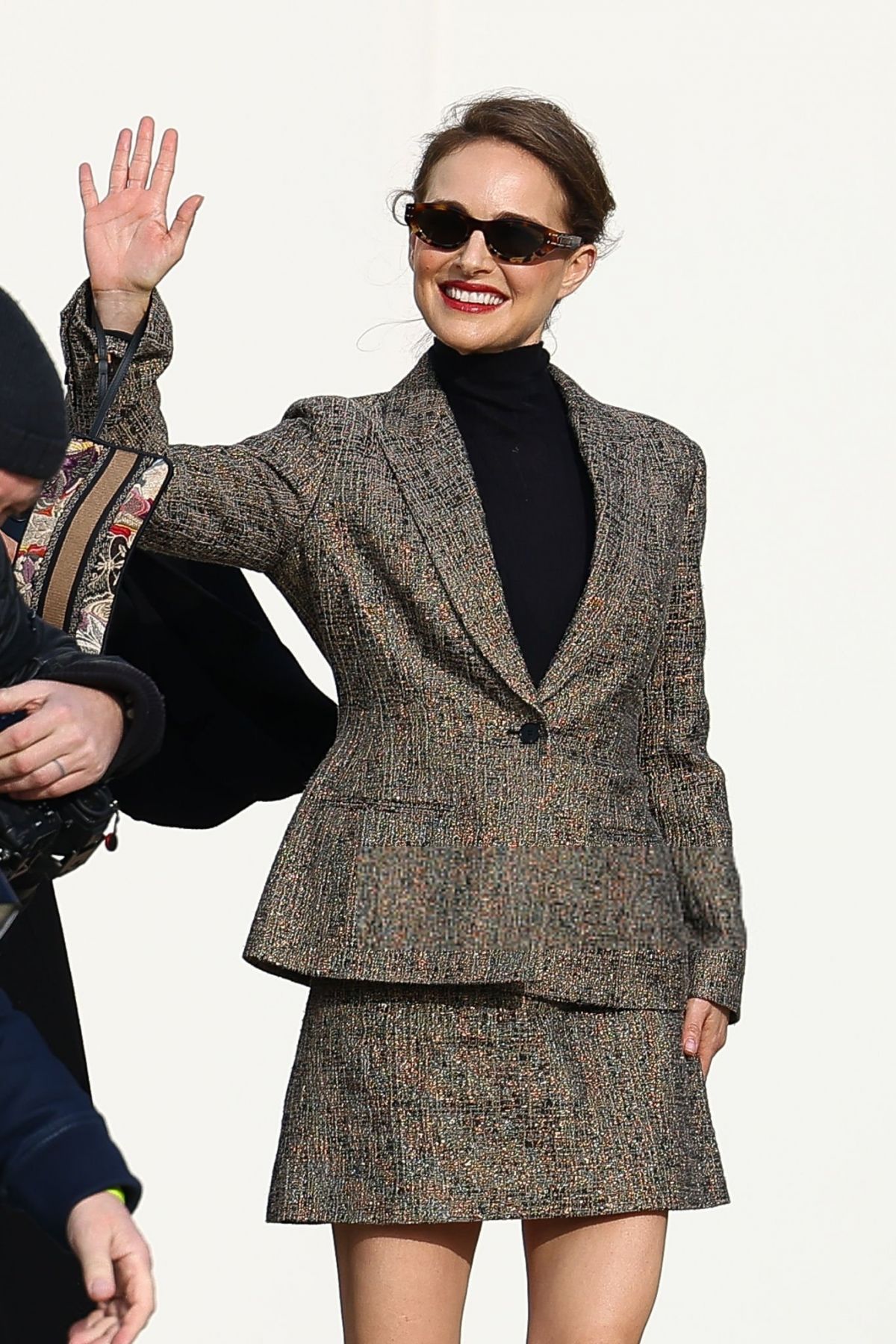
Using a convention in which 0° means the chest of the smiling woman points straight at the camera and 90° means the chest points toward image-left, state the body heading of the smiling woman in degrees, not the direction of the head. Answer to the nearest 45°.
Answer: approximately 0°

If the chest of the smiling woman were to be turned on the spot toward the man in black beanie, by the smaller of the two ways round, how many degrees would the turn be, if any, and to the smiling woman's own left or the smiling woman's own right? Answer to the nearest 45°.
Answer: approximately 45° to the smiling woman's own right
